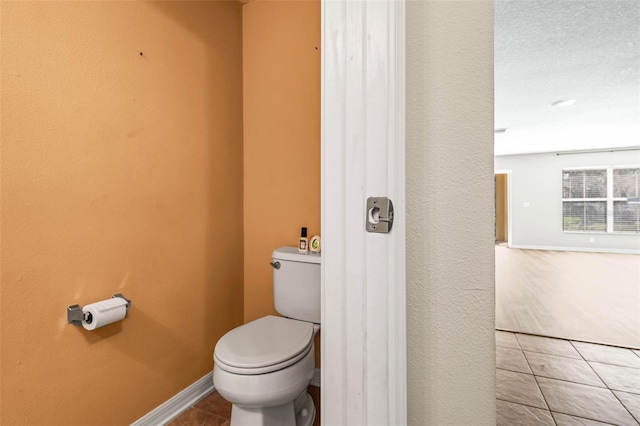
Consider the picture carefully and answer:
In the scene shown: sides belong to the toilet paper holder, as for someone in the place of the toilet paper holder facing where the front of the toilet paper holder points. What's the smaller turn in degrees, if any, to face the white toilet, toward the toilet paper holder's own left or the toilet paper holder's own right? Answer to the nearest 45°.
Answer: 0° — it already faces it

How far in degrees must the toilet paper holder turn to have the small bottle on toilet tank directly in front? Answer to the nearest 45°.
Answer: approximately 45° to its left

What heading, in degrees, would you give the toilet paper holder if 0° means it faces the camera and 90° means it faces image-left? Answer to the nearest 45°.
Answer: approximately 315°

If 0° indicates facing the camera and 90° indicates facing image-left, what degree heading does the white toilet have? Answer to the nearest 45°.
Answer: approximately 45°
